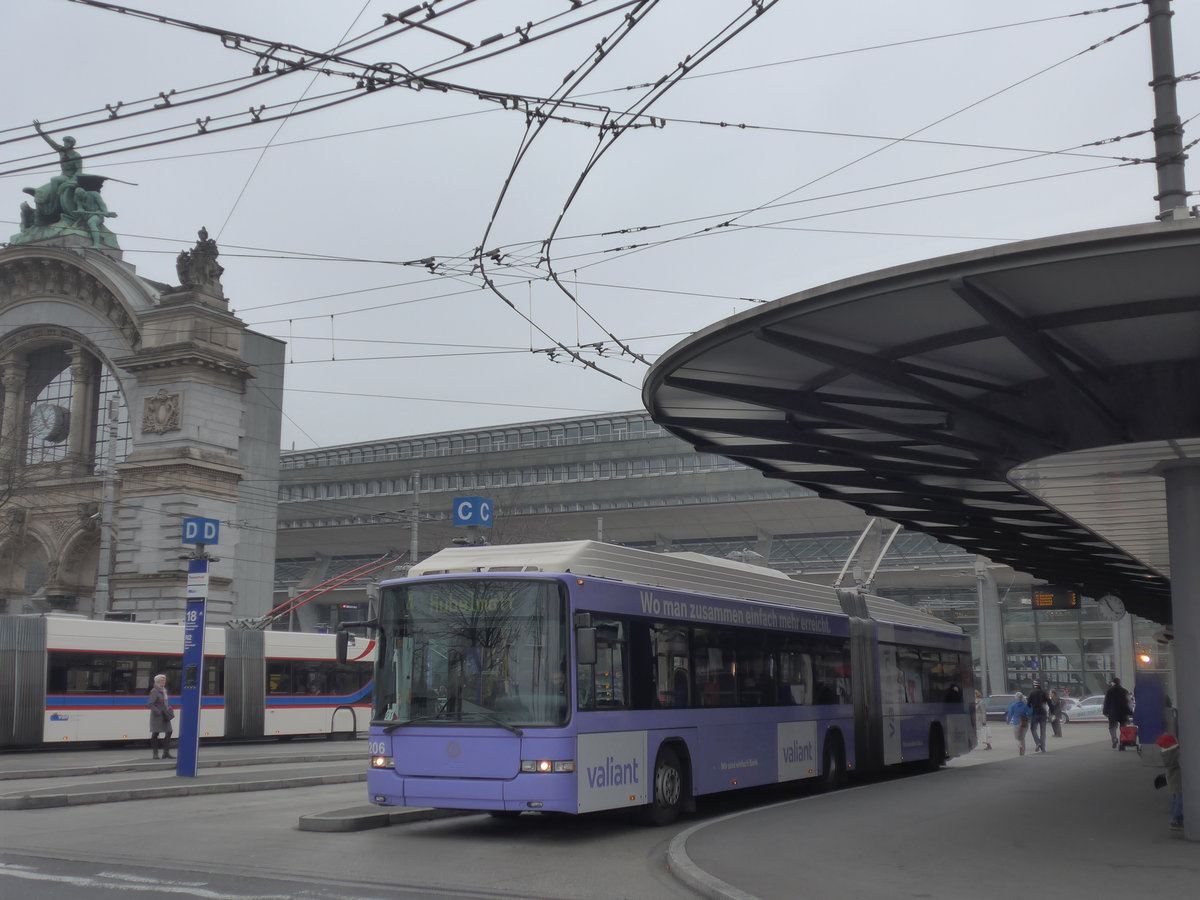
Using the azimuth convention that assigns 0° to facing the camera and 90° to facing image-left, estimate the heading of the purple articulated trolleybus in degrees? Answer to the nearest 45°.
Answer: approximately 45°

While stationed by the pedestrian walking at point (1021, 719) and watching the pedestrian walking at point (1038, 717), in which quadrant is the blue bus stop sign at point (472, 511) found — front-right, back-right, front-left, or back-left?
back-left

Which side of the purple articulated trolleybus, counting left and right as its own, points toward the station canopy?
left

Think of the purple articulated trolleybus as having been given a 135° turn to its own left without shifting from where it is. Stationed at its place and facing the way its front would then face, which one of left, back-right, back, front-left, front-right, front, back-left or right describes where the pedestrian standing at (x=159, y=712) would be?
back-left

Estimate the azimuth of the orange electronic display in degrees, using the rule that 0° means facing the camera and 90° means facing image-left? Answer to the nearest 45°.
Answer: approximately 0°
